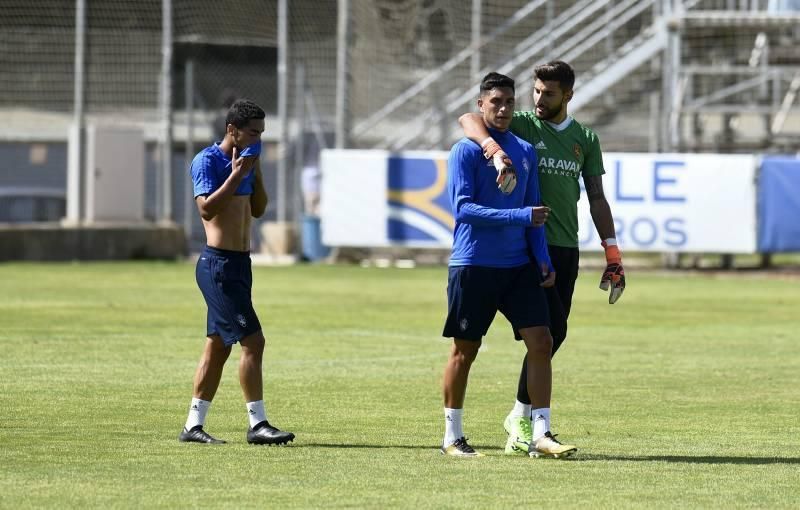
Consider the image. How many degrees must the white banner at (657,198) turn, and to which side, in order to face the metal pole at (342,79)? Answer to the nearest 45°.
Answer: approximately 90° to its right

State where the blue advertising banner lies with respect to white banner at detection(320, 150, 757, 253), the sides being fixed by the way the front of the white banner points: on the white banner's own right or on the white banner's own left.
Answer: on the white banner's own left

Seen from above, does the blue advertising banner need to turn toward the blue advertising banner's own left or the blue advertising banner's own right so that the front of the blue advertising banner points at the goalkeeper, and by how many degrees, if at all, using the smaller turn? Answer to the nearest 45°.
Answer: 0° — it already faces them

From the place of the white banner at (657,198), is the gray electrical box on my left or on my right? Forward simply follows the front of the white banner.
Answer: on my right

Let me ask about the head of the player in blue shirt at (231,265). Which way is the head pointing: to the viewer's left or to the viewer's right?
to the viewer's right

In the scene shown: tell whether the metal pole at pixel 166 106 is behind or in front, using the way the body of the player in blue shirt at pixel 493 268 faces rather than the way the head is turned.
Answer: behind

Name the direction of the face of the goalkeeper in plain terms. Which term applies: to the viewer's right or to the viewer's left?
to the viewer's left

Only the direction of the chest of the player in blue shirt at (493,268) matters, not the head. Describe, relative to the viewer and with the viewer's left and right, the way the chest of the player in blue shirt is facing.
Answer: facing the viewer and to the right of the viewer

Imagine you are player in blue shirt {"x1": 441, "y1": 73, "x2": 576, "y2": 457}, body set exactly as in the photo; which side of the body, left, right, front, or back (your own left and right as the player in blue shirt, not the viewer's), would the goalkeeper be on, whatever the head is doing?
left

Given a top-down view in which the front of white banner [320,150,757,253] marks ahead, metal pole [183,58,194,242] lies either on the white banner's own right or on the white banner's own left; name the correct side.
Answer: on the white banner's own right

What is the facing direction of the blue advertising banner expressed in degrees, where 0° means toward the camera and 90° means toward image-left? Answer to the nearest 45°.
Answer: approximately 0°

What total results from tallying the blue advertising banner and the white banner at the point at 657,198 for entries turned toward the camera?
2
